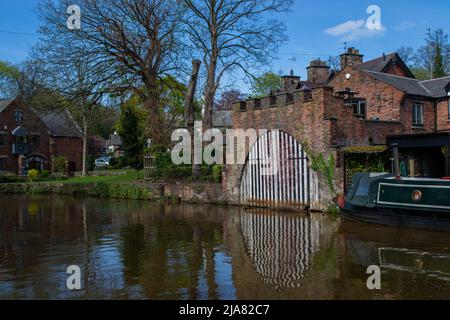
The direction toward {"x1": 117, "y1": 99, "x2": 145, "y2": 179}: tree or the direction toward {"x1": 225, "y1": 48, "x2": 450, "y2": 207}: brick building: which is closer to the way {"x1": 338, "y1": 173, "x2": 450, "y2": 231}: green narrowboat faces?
the tree

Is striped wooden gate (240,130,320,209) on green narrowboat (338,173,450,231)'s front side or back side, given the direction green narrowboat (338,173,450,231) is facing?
on the front side

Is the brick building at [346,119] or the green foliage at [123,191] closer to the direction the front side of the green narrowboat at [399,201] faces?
the green foliage

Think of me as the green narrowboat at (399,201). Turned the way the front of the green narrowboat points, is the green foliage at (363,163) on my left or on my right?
on my right

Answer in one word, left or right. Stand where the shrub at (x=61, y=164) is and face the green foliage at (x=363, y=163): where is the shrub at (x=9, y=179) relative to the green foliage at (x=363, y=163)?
right

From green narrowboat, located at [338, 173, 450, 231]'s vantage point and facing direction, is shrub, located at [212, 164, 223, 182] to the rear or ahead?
ahead

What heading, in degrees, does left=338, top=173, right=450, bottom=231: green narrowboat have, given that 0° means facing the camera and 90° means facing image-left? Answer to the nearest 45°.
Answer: approximately 90°

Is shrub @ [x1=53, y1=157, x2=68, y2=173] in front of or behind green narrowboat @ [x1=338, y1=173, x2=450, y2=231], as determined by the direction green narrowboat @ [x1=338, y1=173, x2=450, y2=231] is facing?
in front

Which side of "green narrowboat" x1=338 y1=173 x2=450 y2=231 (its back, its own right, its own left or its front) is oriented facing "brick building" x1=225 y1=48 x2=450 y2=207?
right

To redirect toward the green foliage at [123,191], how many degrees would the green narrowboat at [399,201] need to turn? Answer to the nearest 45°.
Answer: approximately 45° to its right

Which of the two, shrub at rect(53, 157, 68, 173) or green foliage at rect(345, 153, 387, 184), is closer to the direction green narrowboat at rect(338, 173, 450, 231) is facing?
the shrub

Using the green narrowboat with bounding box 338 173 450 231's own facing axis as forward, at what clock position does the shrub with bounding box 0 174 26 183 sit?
The shrub is roughly at 1 o'clock from the green narrowboat.
